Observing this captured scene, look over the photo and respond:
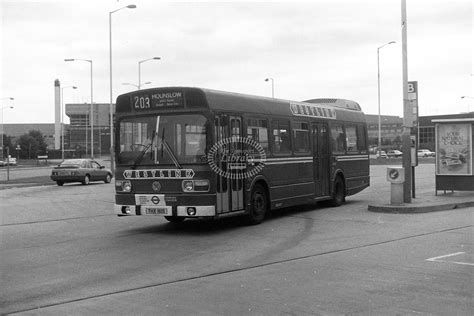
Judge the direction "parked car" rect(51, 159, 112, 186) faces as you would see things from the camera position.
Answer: facing away from the viewer and to the right of the viewer

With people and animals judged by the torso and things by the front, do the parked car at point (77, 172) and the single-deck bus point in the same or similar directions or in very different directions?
very different directions

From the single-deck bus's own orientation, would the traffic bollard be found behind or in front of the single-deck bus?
behind

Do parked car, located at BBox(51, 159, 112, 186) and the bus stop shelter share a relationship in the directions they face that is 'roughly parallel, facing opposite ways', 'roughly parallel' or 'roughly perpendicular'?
roughly perpendicular

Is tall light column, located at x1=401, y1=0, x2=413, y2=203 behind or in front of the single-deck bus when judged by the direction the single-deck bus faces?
behind

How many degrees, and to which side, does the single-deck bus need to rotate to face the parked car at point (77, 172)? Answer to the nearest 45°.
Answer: approximately 90° to its right

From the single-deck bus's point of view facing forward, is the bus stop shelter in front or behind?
behind
